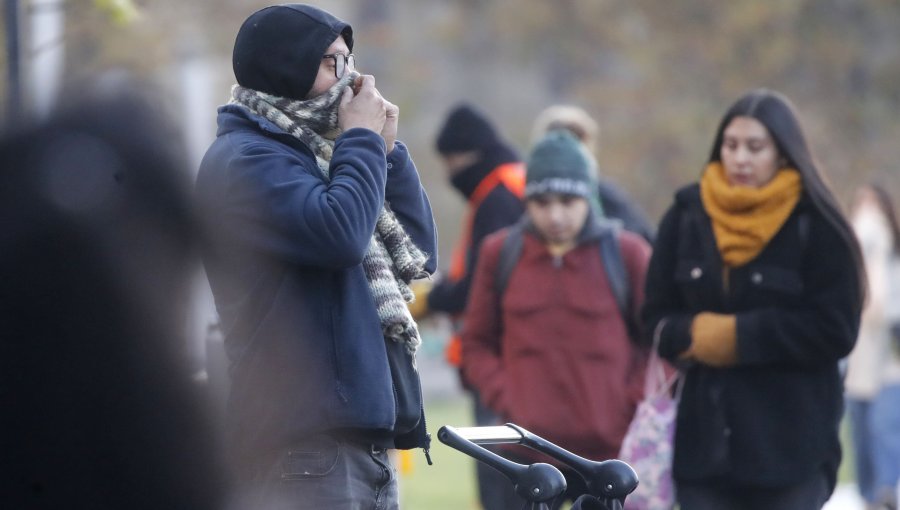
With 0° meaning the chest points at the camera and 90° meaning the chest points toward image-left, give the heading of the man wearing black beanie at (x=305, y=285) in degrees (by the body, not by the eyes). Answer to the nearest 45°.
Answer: approximately 270°

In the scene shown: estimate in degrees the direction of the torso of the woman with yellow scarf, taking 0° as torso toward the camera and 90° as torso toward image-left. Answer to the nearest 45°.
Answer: approximately 45°

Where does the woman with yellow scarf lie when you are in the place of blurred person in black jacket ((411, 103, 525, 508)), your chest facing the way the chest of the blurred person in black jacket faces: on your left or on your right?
on your left

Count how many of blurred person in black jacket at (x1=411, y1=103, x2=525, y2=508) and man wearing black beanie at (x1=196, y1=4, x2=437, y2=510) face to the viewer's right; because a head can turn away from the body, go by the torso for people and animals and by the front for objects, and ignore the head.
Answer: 1

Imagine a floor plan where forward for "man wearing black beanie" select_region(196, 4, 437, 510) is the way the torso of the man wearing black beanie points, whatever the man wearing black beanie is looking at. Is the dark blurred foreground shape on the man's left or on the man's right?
on the man's right

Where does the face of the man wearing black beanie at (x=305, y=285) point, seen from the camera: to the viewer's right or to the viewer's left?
to the viewer's right

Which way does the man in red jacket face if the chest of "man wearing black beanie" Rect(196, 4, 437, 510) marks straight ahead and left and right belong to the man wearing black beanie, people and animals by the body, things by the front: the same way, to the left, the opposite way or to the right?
to the right

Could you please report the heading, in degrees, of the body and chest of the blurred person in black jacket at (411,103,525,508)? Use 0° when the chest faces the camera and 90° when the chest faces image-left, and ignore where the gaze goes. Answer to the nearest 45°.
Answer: approximately 45°

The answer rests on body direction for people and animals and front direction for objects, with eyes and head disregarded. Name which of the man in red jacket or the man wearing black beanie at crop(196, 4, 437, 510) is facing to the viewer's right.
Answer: the man wearing black beanie

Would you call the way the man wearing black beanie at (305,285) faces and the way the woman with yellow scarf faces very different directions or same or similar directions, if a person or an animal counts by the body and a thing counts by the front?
very different directions

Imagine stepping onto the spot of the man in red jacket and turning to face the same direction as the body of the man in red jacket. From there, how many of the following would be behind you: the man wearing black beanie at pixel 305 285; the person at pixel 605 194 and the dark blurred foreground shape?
1
